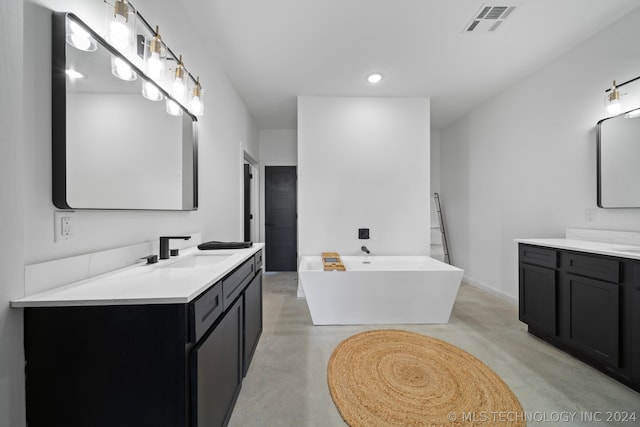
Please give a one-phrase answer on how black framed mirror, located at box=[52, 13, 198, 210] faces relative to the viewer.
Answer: facing the viewer and to the right of the viewer

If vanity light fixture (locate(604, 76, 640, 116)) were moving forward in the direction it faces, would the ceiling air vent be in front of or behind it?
in front

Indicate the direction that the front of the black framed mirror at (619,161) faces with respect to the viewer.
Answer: facing the viewer and to the left of the viewer

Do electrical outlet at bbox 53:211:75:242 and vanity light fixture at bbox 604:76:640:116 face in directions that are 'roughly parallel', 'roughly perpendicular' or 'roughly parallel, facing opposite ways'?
roughly parallel, facing opposite ways

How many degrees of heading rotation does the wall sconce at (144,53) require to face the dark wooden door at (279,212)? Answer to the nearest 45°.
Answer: approximately 90° to its left

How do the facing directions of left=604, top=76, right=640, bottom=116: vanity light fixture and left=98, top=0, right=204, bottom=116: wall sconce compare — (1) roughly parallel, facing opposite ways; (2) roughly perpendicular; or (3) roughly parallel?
roughly parallel, facing opposite ways

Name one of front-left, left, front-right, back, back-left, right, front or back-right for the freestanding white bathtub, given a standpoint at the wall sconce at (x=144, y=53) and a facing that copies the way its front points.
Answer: front-left

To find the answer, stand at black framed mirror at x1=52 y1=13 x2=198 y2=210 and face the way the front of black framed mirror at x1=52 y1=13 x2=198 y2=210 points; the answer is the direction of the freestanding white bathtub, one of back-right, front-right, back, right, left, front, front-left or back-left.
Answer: front-left

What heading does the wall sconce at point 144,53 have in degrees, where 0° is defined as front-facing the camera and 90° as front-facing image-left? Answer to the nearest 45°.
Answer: approximately 315°

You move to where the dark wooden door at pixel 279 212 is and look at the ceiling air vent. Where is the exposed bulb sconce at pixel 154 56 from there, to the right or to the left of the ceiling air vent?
right

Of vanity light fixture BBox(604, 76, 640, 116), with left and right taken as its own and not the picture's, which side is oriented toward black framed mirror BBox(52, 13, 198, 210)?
front

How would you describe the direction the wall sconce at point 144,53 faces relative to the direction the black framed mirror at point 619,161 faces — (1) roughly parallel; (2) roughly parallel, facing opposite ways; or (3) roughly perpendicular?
roughly parallel, facing opposite ways

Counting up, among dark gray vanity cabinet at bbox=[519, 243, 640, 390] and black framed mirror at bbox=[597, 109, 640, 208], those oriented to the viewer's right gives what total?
0

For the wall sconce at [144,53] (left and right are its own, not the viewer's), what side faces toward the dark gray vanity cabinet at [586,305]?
front
